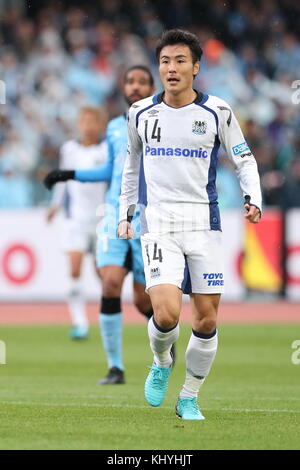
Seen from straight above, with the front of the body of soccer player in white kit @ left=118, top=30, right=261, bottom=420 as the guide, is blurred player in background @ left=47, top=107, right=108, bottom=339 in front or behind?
behind

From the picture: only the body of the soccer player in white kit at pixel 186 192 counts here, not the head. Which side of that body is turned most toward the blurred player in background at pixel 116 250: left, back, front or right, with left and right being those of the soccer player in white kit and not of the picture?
back

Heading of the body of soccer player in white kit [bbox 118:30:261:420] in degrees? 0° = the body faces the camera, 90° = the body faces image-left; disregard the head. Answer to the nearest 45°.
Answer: approximately 0°

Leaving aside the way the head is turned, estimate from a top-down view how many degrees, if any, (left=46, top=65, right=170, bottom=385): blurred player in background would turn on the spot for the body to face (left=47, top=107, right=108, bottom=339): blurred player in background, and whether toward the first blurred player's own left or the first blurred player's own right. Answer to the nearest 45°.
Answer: approximately 135° to the first blurred player's own right

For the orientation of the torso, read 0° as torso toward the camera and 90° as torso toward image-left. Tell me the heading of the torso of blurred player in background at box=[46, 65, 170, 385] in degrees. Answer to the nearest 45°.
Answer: approximately 45°

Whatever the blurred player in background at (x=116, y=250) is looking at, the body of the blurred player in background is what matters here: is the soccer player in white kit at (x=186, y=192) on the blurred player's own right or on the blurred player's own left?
on the blurred player's own left

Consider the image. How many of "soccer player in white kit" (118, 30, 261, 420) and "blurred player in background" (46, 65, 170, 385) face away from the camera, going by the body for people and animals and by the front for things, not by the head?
0
